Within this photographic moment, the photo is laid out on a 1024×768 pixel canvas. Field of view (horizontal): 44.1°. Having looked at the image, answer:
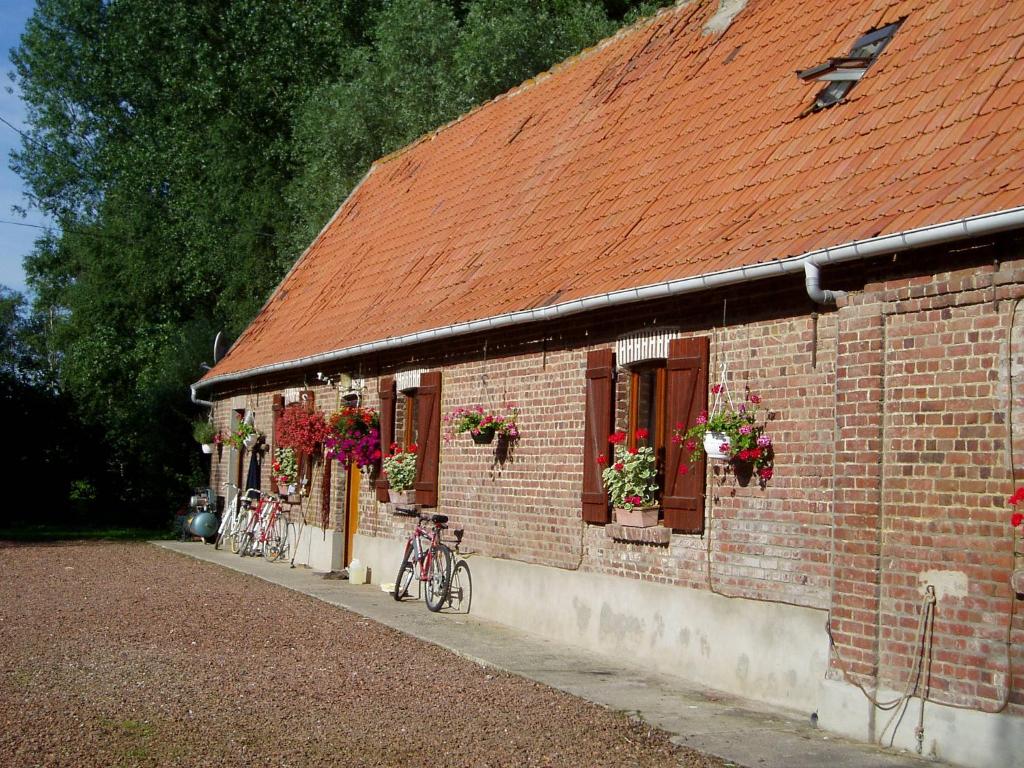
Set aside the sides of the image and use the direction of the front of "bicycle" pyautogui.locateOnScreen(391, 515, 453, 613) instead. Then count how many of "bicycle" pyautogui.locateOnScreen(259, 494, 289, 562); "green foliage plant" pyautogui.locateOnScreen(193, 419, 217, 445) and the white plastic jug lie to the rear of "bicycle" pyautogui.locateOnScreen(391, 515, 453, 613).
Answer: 0

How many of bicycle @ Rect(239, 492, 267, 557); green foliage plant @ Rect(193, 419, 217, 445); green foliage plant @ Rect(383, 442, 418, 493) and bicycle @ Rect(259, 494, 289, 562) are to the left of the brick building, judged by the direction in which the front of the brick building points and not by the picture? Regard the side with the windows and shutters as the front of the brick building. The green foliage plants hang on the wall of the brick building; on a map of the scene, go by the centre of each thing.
0

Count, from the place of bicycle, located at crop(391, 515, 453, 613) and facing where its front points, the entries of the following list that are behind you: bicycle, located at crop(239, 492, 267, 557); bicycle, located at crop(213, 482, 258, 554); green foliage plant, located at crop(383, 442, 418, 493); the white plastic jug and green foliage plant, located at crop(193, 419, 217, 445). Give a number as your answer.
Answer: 0

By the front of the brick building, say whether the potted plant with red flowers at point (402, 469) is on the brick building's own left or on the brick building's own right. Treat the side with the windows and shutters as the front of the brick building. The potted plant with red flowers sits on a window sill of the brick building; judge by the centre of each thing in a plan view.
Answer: on the brick building's own right

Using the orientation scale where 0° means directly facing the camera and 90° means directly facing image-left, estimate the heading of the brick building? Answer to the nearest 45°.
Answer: approximately 45°

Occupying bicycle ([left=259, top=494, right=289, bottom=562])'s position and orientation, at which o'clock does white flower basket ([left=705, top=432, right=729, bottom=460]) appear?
The white flower basket is roughly at 1 o'clock from the bicycle.

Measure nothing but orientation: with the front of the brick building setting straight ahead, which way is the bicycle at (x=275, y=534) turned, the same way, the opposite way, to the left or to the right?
to the left

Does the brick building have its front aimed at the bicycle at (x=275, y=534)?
no

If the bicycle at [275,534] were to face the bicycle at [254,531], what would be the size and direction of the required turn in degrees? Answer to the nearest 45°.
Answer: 0° — it already faces it

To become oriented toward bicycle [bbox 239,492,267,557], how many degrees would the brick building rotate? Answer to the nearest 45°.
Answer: approximately 90° to its right

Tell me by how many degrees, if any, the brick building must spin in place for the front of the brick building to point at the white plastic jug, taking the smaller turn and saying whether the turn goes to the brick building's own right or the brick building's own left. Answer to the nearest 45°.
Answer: approximately 90° to the brick building's own right
